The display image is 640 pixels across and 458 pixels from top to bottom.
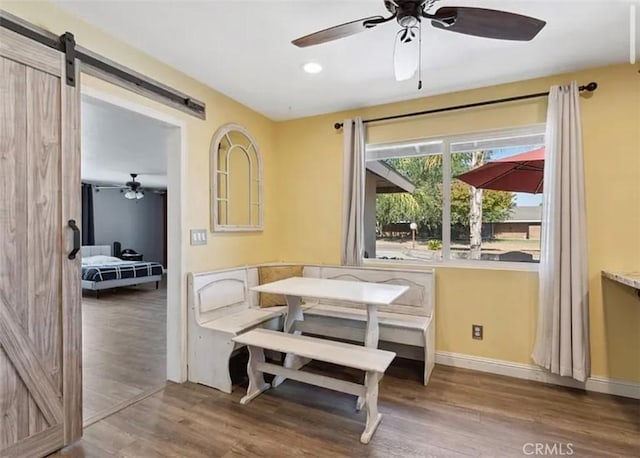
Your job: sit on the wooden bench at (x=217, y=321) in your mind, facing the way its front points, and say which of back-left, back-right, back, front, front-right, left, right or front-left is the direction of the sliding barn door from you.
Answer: right

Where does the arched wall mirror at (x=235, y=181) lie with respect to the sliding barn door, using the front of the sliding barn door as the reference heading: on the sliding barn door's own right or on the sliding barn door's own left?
on the sliding barn door's own left

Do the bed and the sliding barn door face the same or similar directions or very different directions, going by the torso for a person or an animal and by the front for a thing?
same or similar directions

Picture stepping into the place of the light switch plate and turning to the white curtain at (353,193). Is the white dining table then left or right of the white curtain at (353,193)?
right

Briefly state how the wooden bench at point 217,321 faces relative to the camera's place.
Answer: facing the viewer and to the right of the viewer

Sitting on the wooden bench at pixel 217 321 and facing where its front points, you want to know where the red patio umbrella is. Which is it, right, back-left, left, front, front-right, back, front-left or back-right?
front-left

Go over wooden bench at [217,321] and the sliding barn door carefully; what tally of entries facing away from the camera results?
0

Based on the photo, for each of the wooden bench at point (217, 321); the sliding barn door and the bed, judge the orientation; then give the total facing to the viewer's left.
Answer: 0

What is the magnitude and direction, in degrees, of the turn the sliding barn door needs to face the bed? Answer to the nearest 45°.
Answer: approximately 135° to its left

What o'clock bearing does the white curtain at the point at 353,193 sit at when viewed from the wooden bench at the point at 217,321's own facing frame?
The white curtain is roughly at 10 o'clock from the wooden bench.

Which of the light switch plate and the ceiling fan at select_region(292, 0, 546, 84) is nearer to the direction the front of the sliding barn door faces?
the ceiling fan

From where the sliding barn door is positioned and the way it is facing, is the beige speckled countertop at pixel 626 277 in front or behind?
in front

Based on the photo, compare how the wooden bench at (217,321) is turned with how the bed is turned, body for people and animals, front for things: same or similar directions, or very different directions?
same or similar directions

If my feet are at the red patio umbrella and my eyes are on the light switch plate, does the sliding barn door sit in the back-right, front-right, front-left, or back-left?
front-left
